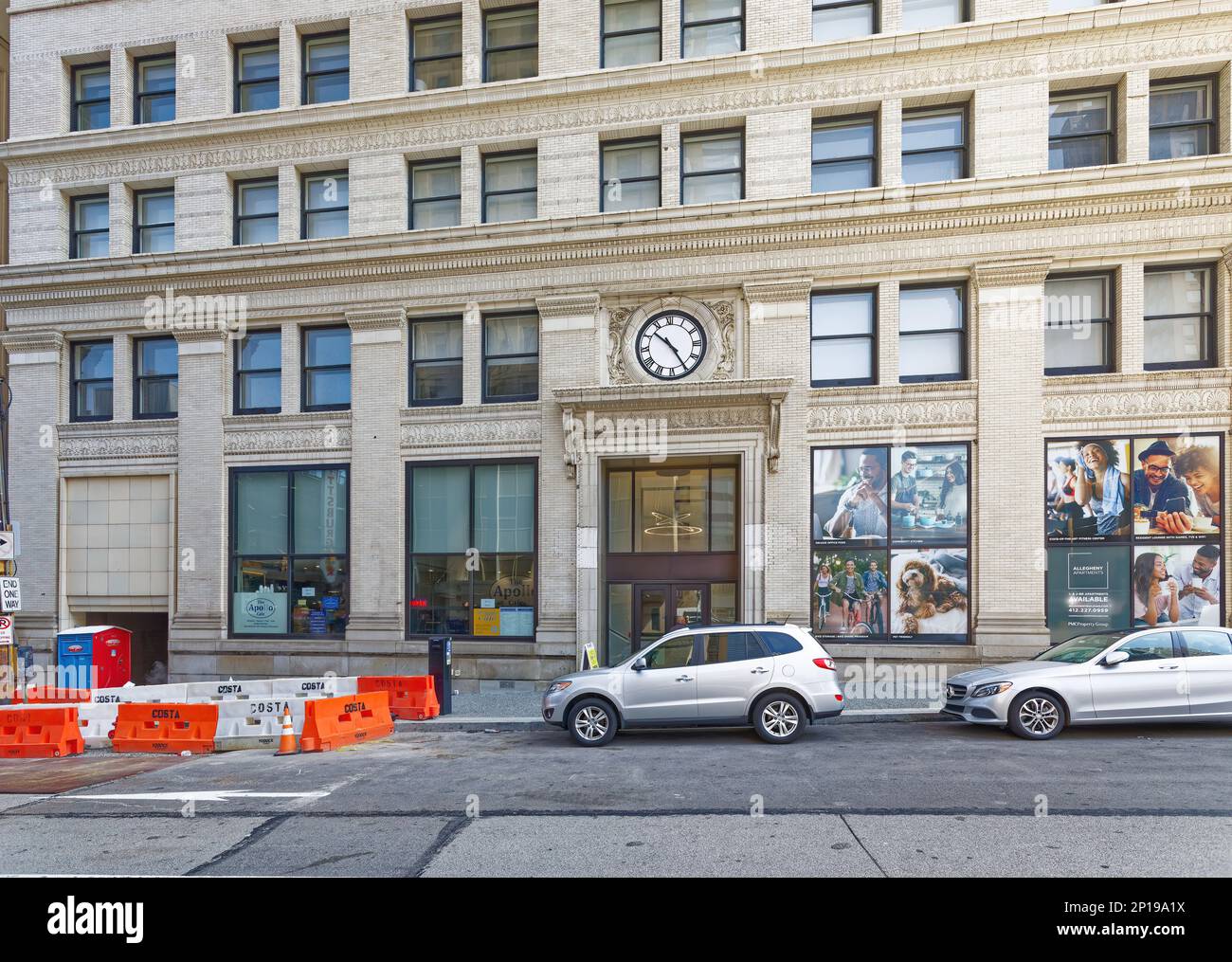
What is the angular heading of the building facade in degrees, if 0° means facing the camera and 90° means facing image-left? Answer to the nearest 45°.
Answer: approximately 0°

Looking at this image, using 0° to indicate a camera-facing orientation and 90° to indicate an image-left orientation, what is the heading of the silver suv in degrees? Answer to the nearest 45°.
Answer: approximately 90°

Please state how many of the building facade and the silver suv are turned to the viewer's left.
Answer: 1

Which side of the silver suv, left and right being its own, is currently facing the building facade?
right

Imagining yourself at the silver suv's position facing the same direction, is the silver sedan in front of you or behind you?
behind

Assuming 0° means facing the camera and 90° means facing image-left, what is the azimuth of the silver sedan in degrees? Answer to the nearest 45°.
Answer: approximately 45°
